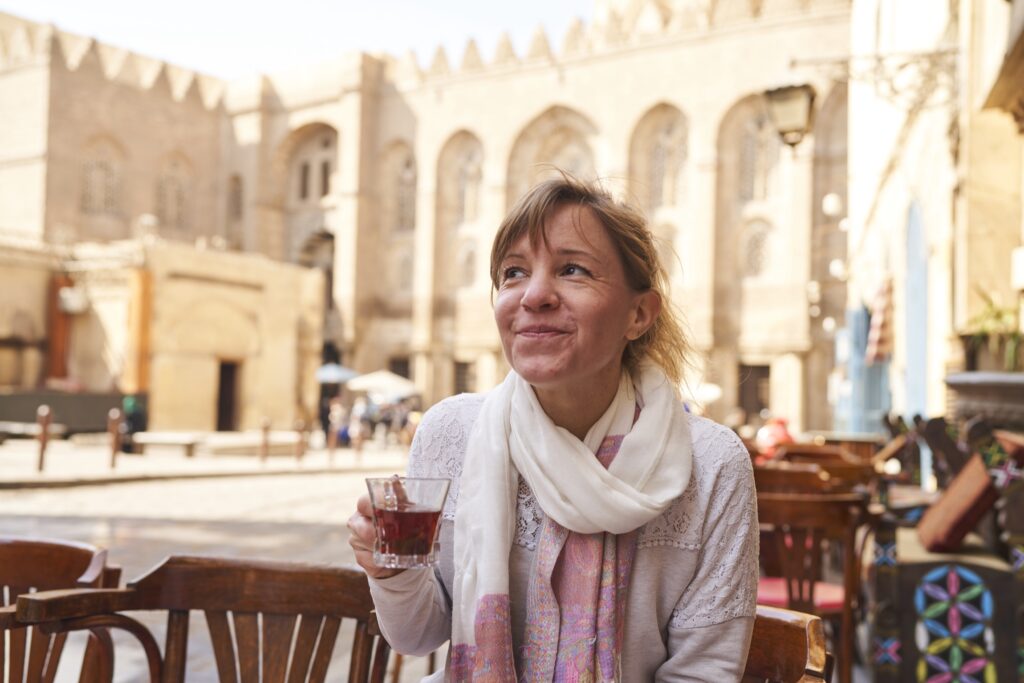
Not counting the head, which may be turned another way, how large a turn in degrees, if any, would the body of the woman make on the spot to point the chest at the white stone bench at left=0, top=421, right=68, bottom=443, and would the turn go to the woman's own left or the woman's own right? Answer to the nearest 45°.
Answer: approximately 135° to the woman's own right

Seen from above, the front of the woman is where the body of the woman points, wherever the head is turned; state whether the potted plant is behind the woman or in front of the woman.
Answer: behind

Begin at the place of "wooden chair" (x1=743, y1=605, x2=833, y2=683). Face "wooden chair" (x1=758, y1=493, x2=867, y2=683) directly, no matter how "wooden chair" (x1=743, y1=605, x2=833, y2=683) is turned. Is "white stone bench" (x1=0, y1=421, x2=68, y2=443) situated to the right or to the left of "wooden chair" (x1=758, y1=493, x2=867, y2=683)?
left

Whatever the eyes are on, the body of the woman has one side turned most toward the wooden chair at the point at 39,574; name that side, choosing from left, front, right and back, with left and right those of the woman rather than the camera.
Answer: right

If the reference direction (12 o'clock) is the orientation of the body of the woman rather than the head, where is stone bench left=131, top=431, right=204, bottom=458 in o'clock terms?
The stone bench is roughly at 5 o'clock from the woman.

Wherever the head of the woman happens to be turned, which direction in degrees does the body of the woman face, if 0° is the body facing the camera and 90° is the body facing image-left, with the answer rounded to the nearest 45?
approximately 0°
